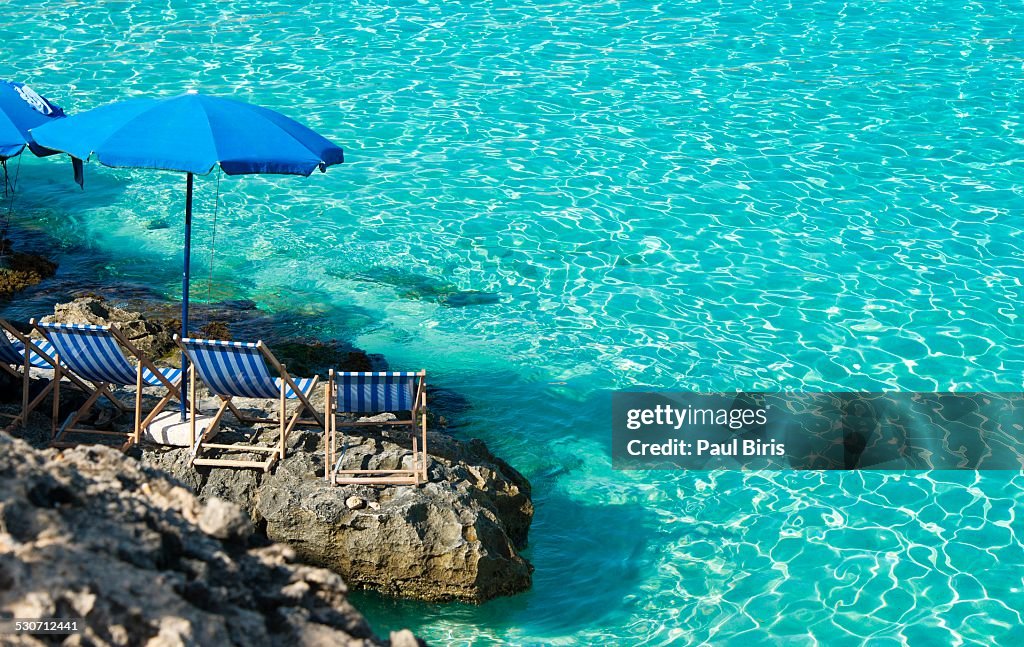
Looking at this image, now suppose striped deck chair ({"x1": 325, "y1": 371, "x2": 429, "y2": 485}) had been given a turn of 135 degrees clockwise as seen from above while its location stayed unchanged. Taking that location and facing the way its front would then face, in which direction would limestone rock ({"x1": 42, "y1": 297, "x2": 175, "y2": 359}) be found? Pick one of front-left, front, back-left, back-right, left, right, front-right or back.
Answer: back

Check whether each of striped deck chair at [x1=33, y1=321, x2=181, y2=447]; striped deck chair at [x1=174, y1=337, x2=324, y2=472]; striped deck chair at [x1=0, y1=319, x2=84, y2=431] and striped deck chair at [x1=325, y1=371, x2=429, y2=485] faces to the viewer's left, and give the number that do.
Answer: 0

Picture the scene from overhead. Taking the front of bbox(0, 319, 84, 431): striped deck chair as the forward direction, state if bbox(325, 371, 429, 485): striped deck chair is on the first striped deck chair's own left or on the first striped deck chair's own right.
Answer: on the first striped deck chair's own right

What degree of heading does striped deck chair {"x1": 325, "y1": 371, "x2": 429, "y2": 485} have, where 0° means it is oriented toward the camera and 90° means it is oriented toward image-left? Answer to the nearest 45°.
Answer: approximately 180°

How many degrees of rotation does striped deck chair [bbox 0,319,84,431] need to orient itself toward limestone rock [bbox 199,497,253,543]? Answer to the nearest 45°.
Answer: approximately 135° to its right

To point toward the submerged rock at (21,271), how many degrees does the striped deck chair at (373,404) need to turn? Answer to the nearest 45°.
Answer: approximately 45° to its left

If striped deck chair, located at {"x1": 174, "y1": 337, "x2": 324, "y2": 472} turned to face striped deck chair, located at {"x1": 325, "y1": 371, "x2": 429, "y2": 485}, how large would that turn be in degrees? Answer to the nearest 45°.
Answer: approximately 45° to its right

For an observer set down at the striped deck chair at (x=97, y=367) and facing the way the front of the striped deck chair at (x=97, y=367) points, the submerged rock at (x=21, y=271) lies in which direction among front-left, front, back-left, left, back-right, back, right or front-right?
front-left

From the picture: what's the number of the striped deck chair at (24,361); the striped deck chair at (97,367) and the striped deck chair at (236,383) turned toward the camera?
0

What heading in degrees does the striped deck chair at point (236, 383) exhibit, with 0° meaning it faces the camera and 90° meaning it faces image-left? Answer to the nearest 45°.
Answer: approximately 225°

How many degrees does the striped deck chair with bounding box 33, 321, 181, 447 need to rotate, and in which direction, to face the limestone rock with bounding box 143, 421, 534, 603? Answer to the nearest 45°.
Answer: approximately 90° to its right

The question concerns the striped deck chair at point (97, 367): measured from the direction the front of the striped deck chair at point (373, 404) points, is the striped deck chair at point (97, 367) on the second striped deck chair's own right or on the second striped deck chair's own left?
on the second striped deck chair's own left

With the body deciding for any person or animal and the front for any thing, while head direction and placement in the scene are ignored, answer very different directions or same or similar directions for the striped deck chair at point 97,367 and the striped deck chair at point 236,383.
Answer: same or similar directions

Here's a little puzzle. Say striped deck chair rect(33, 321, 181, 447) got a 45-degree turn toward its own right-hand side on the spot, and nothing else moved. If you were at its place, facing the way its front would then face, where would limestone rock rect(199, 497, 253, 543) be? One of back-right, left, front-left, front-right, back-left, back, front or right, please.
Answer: right

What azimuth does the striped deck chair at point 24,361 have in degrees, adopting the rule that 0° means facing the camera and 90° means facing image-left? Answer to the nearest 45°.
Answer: approximately 225°
